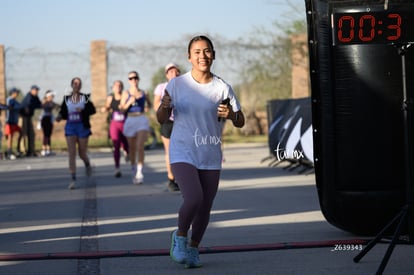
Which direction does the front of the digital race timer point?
toward the camera

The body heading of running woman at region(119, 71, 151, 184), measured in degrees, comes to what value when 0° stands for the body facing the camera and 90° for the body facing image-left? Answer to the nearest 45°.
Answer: approximately 0°

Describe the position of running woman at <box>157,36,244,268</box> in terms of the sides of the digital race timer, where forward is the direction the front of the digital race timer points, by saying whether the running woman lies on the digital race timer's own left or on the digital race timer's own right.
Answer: on the digital race timer's own right

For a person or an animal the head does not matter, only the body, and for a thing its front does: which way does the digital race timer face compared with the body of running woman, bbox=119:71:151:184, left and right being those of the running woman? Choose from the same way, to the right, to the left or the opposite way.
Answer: the same way

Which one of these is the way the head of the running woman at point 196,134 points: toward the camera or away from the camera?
toward the camera

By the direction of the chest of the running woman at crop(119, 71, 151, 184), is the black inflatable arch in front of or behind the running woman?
in front

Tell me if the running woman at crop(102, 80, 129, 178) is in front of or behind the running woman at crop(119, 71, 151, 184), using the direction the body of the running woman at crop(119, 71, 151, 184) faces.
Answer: behind

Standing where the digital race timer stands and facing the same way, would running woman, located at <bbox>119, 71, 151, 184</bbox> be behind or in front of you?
behind

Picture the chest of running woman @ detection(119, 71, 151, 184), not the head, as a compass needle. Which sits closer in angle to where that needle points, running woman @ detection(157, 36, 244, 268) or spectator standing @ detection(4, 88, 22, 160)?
the running woman

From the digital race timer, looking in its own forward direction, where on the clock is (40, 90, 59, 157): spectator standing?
The spectator standing is roughly at 5 o'clock from the digital race timer.

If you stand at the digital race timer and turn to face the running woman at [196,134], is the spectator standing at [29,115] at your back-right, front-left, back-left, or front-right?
front-right

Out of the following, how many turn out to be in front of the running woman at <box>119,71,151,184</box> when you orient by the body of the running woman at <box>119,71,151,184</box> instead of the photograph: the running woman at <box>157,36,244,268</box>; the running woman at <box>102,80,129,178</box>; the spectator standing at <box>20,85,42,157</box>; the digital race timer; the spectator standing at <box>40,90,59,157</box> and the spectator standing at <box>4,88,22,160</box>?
2

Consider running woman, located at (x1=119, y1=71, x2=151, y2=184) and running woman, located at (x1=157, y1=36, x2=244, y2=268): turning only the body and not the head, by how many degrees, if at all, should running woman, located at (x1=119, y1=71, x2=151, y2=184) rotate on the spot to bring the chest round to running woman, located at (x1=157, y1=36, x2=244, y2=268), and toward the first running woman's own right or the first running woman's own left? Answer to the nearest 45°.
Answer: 0° — they already face them

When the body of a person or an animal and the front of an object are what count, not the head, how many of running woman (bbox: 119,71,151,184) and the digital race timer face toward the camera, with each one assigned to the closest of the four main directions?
2

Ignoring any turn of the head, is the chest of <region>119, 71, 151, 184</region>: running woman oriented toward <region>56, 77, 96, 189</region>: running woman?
no

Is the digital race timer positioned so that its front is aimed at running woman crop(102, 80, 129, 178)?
no

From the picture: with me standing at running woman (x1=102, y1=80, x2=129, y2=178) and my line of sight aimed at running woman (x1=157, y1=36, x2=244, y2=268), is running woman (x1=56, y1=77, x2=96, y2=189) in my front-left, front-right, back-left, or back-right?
front-right
